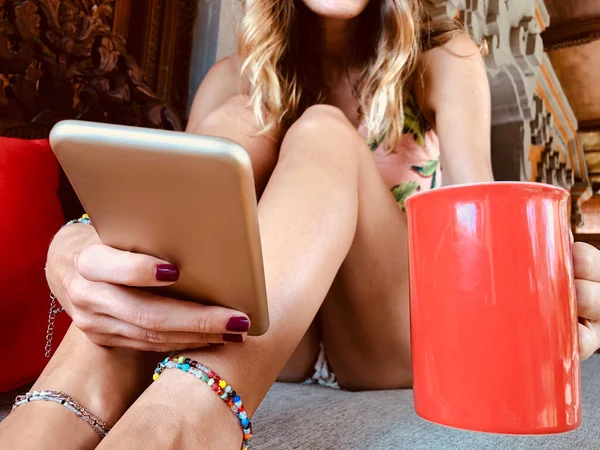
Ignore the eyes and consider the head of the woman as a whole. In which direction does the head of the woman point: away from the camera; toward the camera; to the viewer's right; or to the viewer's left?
toward the camera

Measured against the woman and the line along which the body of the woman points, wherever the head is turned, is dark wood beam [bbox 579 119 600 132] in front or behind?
behind

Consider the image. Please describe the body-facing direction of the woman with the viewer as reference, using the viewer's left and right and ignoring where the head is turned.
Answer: facing the viewer
